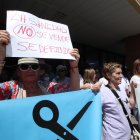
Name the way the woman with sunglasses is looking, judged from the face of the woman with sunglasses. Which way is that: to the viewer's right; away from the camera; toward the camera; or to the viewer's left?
toward the camera

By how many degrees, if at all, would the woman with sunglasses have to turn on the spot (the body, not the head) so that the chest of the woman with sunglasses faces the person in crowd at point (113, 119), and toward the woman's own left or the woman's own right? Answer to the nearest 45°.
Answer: approximately 135° to the woman's own left

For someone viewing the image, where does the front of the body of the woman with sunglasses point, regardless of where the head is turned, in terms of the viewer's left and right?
facing the viewer
